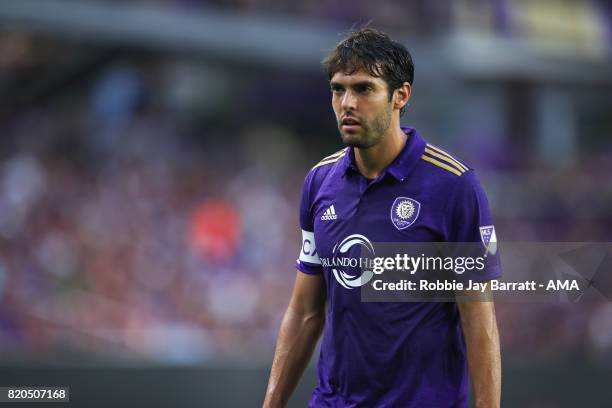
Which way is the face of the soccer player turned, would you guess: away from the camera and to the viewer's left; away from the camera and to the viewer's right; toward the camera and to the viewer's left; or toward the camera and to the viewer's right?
toward the camera and to the viewer's left

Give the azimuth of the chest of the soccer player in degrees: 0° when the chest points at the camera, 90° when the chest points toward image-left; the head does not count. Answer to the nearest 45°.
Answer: approximately 45°
